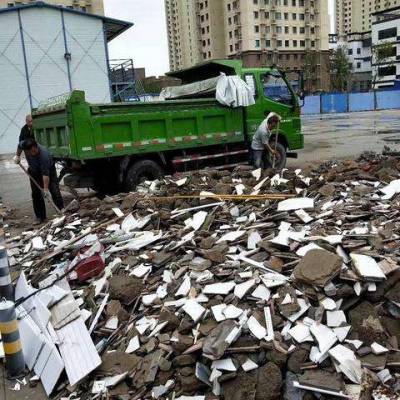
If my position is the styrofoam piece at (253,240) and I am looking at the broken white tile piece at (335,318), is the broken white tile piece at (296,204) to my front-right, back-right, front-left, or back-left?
back-left

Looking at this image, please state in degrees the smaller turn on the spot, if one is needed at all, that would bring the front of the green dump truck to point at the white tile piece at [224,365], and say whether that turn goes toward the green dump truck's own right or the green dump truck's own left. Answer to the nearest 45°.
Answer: approximately 135° to the green dump truck's own right

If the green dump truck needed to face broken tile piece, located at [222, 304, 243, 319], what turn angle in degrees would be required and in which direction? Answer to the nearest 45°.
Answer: approximately 135° to its right
